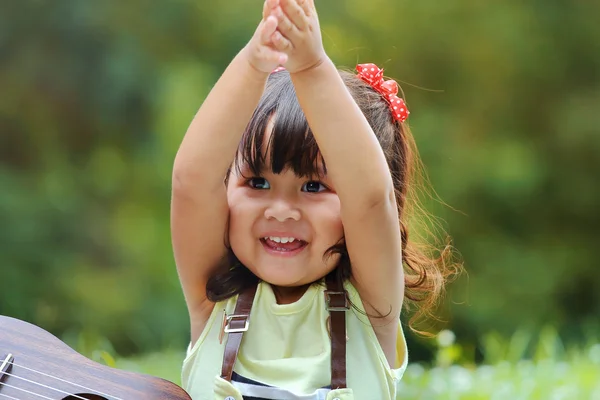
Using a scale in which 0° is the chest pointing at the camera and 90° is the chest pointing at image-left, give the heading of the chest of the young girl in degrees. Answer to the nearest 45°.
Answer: approximately 0°
